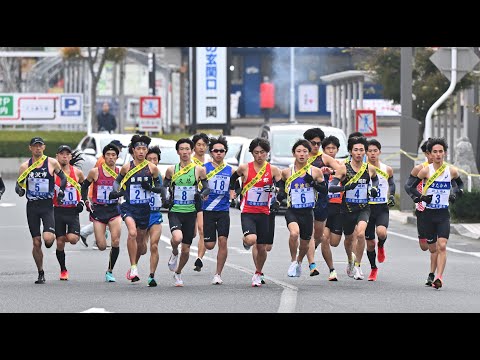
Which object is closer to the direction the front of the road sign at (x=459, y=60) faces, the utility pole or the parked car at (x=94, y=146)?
the utility pole

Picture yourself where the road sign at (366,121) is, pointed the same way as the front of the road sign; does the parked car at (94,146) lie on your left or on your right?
on your right

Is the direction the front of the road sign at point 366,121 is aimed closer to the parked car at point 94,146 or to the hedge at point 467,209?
the hedge

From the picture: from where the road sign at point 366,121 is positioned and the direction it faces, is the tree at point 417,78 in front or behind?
behind

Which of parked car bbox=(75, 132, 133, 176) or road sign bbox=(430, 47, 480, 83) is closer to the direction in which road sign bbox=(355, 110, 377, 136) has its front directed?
the road sign

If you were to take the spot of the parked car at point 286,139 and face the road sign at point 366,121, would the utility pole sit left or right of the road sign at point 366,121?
right

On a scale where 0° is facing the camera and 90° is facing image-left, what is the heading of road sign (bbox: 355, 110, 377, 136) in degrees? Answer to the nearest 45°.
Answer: approximately 0°
